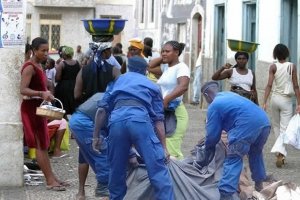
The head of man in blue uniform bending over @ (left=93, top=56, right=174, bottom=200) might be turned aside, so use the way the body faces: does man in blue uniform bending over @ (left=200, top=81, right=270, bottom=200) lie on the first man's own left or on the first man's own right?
on the first man's own right

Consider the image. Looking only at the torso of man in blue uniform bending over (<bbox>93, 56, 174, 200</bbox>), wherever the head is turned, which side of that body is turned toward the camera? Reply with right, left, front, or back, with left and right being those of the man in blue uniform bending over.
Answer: back

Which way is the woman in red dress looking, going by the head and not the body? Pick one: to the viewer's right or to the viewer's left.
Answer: to the viewer's right

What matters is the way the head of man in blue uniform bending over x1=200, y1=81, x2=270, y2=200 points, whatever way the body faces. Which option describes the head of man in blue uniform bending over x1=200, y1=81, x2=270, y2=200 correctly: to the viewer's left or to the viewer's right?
to the viewer's left

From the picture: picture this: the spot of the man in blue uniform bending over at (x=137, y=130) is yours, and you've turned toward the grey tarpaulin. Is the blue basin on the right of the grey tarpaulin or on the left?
left

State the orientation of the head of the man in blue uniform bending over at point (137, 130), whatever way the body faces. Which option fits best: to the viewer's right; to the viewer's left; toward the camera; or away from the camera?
away from the camera

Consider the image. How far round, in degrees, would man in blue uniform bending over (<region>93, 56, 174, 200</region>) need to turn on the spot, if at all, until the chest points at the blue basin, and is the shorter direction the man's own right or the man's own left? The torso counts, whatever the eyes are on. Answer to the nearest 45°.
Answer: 0° — they already face it
